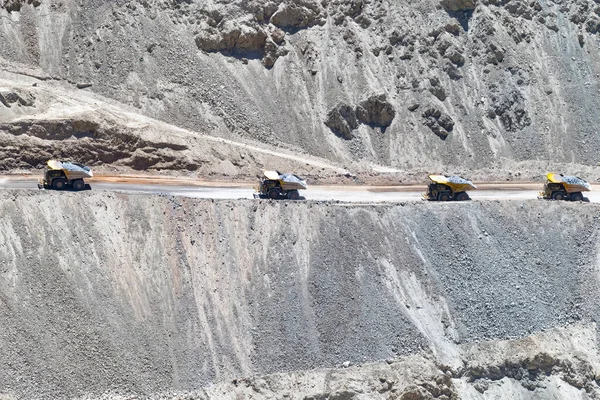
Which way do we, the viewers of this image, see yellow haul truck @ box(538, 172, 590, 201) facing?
facing to the left of the viewer

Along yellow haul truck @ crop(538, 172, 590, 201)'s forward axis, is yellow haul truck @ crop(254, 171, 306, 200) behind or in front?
in front

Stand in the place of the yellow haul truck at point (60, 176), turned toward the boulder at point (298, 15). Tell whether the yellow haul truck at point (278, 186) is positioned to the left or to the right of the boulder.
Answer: right

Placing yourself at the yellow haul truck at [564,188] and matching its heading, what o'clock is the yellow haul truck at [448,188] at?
the yellow haul truck at [448,188] is roughly at 11 o'clock from the yellow haul truck at [564,188].

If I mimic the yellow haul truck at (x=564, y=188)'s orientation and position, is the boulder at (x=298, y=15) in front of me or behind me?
in front
